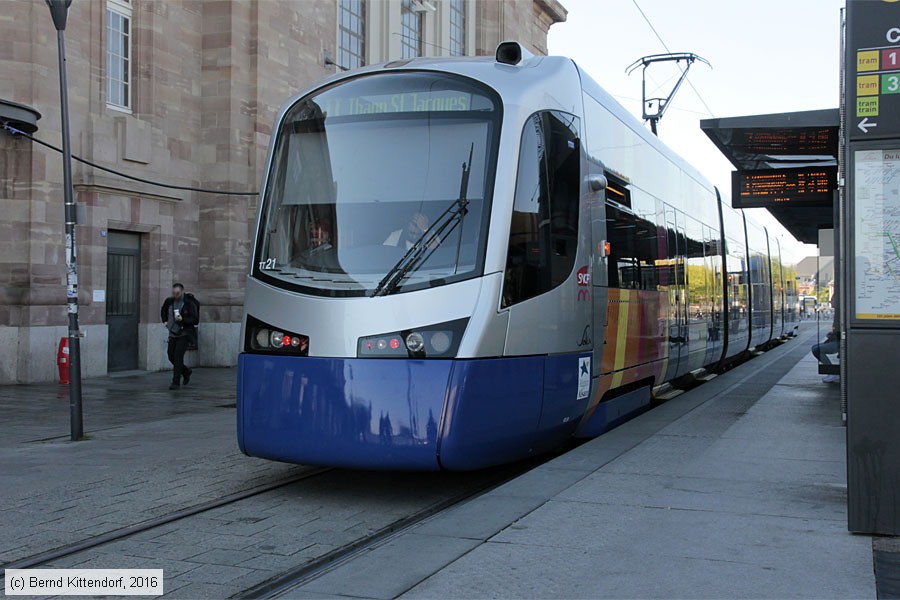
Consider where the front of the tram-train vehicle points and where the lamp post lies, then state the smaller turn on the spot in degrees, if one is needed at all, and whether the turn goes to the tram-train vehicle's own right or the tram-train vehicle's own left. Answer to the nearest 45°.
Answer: approximately 90° to the tram-train vehicle's own right

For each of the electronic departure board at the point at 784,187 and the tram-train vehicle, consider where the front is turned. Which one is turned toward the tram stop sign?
the electronic departure board

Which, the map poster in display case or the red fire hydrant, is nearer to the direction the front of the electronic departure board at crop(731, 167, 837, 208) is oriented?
the map poster in display case

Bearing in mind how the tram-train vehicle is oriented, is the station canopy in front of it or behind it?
behind

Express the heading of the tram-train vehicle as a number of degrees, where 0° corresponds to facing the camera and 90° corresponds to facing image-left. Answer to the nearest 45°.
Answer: approximately 45°

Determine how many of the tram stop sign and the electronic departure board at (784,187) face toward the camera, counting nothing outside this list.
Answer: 2

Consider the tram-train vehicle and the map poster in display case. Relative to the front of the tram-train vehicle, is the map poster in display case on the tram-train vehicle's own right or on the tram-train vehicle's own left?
on the tram-train vehicle's own left

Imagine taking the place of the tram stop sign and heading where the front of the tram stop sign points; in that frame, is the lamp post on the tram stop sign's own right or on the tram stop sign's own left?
on the tram stop sign's own right

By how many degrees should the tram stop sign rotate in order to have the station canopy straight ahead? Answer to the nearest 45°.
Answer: approximately 180°

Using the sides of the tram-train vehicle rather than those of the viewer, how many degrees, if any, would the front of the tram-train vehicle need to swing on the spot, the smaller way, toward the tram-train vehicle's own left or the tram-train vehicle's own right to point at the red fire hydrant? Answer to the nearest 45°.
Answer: approximately 90° to the tram-train vehicle's own right

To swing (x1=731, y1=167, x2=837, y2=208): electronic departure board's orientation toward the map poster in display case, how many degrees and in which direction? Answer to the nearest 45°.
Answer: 0° — it already faces it
